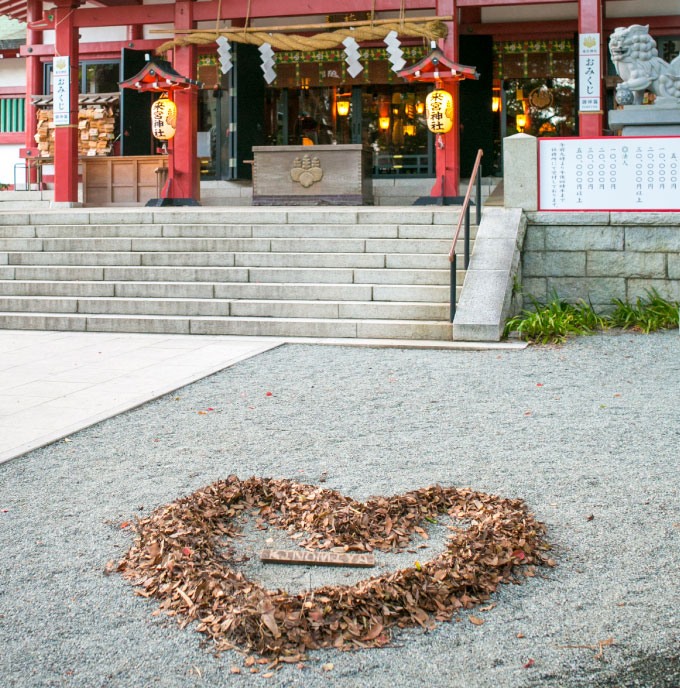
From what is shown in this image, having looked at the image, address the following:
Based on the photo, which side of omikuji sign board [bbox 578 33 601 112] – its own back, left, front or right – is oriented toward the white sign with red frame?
front

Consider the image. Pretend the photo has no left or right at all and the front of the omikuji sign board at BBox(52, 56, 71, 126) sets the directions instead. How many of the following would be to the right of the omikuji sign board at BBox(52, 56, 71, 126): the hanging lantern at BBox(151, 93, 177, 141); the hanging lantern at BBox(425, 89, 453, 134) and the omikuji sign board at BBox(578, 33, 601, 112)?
0

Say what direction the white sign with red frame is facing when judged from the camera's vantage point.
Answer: facing the viewer

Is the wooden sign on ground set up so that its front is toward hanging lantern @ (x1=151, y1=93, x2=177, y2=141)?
no

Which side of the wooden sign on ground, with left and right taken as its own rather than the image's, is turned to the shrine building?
back

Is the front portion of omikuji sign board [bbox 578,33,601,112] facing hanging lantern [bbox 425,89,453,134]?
no

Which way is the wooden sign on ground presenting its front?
toward the camera

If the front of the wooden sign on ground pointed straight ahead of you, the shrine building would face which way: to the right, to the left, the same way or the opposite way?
the same way

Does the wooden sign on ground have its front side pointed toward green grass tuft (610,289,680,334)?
no

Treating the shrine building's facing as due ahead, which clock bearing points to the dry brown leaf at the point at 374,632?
The dry brown leaf is roughly at 12 o'clock from the shrine building.

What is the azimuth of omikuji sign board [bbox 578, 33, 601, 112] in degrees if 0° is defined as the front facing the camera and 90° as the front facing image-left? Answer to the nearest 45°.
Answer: approximately 0°

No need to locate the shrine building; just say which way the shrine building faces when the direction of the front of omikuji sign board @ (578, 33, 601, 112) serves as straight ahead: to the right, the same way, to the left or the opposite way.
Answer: the same way

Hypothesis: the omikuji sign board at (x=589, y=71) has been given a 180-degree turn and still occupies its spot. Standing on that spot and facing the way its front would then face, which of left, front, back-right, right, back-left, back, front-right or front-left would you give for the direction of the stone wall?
back

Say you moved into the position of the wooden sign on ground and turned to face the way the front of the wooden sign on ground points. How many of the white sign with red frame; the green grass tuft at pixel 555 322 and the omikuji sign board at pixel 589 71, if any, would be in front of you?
0

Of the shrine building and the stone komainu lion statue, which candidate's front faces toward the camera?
the shrine building

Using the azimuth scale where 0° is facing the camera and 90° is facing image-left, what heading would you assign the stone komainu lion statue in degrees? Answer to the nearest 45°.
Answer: approximately 90°

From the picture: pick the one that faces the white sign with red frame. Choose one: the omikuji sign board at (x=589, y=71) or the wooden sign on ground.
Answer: the omikuji sign board
